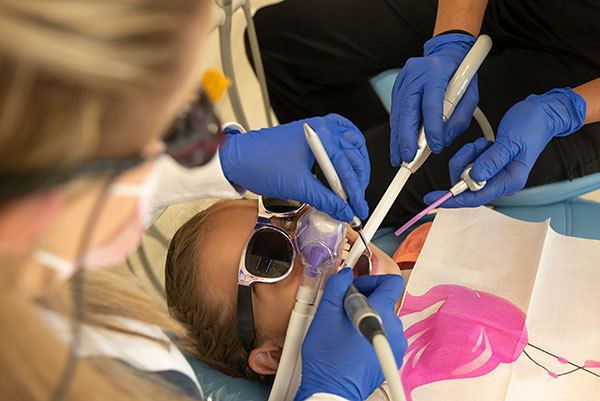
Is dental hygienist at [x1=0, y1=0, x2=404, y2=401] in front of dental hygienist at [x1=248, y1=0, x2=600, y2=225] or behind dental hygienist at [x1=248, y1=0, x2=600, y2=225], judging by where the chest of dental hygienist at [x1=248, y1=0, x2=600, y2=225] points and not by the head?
in front

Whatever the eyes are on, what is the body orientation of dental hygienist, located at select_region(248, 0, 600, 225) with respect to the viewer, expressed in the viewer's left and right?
facing the viewer and to the left of the viewer
